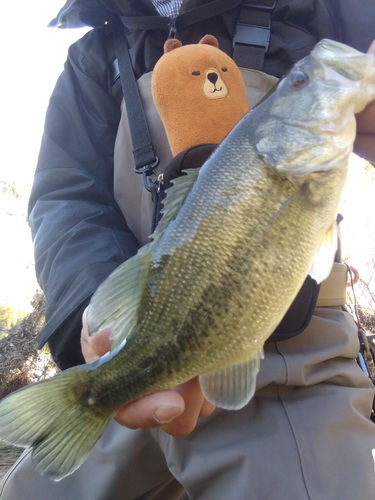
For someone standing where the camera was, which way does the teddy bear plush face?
facing the viewer and to the right of the viewer
